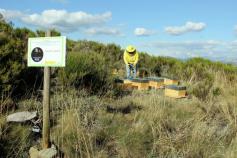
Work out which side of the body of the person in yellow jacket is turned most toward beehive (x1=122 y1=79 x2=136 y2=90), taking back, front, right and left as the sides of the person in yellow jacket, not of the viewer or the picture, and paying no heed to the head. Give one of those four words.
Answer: front

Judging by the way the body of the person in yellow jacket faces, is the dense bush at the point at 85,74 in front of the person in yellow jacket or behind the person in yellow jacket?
in front

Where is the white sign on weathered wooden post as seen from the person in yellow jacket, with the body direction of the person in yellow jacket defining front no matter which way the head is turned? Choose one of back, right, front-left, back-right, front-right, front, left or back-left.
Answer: front

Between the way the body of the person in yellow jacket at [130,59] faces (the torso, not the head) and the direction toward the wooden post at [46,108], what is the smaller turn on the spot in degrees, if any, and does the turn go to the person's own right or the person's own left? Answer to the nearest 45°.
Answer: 0° — they already face it

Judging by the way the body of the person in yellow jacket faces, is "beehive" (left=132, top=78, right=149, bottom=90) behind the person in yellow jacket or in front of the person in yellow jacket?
in front

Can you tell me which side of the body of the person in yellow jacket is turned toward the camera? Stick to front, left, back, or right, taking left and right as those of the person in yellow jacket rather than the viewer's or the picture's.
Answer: front
